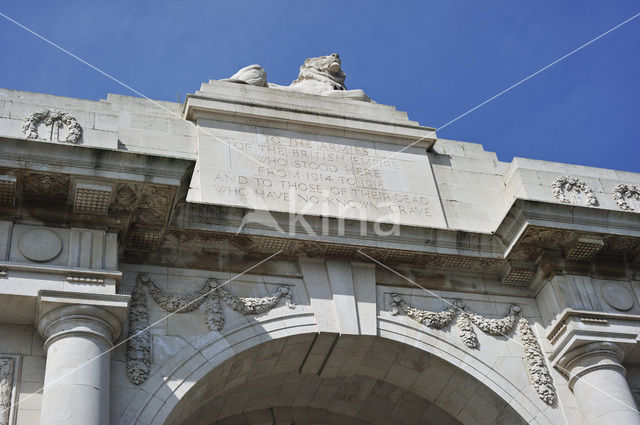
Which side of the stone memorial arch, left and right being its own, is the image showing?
front
